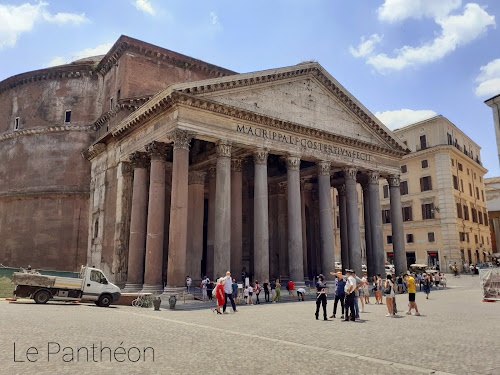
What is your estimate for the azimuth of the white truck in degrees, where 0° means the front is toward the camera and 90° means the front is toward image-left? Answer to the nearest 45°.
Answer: approximately 270°

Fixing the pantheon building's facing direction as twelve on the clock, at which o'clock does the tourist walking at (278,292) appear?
The tourist walking is roughly at 12 o'clock from the pantheon building.

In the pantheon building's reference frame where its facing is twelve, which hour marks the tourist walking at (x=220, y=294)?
The tourist walking is roughly at 1 o'clock from the pantheon building.

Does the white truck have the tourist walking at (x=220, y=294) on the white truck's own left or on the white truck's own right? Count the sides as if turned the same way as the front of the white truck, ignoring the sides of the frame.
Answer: on the white truck's own right

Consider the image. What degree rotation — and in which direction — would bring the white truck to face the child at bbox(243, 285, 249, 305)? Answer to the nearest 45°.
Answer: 0° — it already faces them

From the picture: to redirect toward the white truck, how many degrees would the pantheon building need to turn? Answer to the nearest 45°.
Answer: approximately 90° to its right

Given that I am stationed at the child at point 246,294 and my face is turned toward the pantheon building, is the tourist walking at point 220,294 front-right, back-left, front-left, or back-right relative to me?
back-left
